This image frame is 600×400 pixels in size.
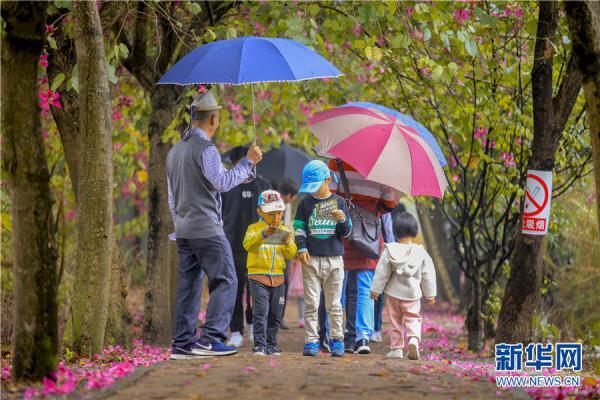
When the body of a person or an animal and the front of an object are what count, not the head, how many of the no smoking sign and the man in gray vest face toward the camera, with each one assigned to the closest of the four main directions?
1

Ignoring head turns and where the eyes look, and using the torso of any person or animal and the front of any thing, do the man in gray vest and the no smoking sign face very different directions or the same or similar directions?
very different directions

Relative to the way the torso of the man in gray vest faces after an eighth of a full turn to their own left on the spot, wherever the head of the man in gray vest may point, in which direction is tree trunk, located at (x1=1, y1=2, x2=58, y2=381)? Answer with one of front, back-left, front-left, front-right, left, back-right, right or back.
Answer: back-left

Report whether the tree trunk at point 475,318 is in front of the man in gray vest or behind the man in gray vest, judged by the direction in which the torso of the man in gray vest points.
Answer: in front

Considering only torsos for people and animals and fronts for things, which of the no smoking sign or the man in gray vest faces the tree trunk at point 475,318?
the man in gray vest

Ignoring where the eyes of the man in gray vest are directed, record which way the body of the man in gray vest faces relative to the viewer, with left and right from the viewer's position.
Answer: facing away from the viewer and to the right of the viewer

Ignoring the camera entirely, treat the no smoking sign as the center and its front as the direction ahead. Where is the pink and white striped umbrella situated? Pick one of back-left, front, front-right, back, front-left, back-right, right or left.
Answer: front-right

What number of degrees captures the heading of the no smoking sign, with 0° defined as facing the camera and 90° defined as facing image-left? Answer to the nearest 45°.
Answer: approximately 0°

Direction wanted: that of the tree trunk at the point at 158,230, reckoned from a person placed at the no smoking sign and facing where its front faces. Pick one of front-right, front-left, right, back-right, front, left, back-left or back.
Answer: right

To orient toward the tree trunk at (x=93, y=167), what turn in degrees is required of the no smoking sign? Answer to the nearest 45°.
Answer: approximately 45° to its right

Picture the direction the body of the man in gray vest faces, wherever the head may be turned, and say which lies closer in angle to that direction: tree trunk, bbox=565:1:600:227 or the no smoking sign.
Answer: the no smoking sign

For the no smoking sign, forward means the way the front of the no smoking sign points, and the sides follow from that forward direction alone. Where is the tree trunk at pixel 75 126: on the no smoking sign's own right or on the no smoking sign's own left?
on the no smoking sign's own right

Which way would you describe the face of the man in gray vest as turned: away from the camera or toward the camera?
away from the camera
